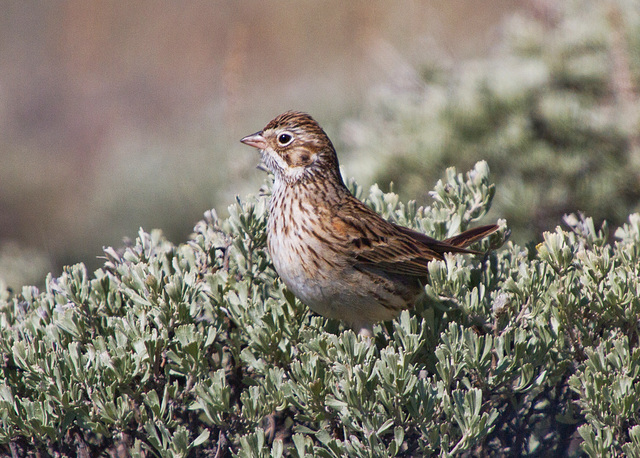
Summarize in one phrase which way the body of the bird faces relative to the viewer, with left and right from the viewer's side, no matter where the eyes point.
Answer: facing to the left of the viewer
